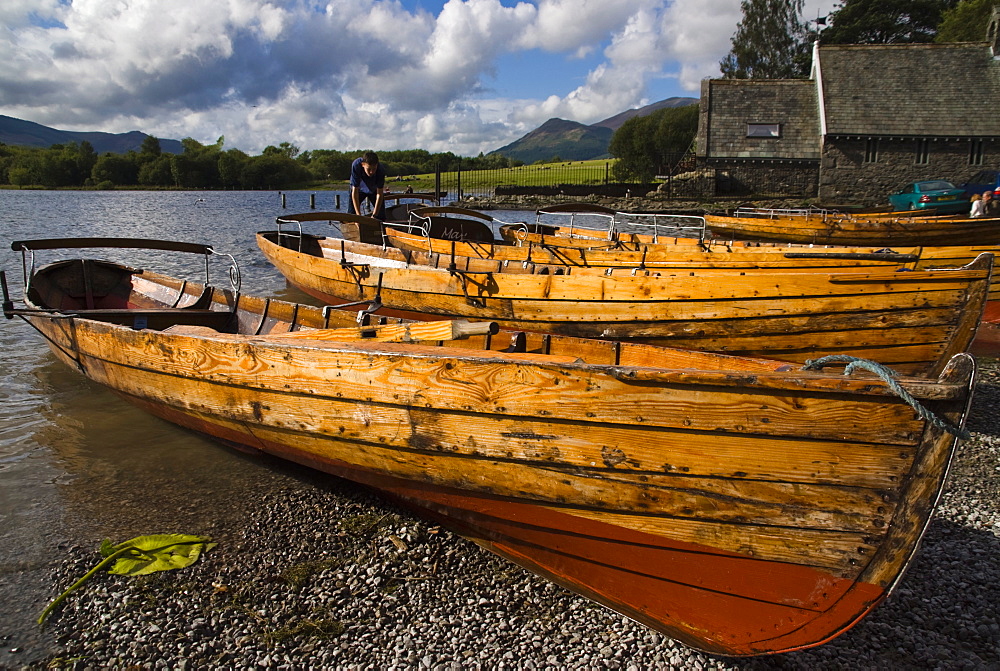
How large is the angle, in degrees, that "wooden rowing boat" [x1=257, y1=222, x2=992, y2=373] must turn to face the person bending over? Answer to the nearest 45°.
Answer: approximately 180°

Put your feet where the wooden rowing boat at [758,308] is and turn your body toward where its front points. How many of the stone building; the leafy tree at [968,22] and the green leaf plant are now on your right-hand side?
1

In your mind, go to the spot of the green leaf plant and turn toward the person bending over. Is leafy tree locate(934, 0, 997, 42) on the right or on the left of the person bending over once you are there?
right

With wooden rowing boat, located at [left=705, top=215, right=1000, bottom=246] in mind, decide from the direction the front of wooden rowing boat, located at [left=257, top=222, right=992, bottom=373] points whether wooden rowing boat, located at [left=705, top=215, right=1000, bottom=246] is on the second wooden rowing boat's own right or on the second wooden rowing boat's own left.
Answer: on the second wooden rowing boat's own left

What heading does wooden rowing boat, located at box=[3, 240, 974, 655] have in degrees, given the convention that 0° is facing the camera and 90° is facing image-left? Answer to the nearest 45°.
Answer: approximately 315°

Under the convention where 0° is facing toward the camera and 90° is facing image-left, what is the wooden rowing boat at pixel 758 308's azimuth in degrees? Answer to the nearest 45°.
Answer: approximately 315°

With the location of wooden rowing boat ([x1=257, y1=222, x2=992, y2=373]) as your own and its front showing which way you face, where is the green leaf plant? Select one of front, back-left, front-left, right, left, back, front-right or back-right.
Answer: right

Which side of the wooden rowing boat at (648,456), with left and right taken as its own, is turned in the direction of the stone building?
left

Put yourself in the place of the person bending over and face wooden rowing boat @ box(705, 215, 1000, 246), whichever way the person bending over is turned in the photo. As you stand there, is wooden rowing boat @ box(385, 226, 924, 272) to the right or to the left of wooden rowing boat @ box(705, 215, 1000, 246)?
right

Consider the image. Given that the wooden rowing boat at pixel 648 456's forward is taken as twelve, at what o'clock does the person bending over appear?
The person bending over is roughly at 7 o'clock from the wooden rowing boat.

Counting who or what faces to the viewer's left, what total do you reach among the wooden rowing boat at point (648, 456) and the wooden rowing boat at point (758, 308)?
0
